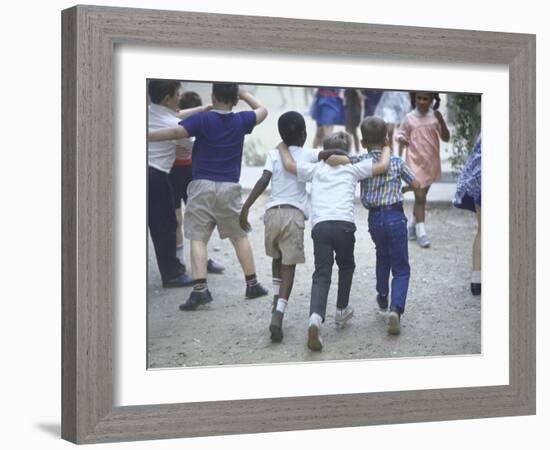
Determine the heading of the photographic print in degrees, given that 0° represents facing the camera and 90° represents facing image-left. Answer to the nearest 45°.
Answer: approximately 315°
